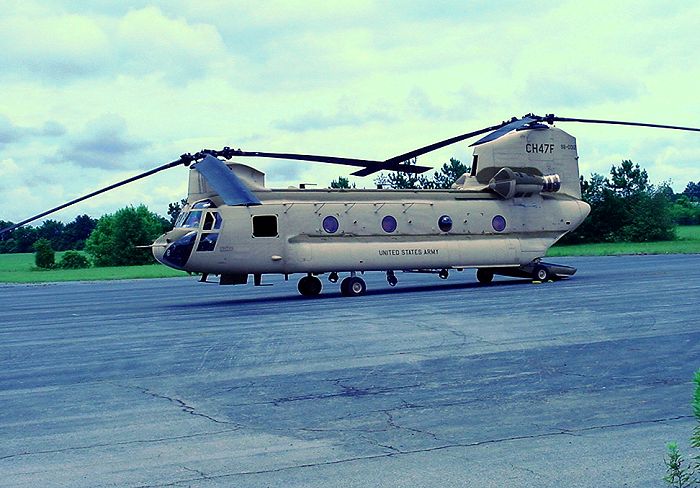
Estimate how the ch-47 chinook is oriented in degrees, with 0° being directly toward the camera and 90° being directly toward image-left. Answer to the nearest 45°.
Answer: approximately 90°
